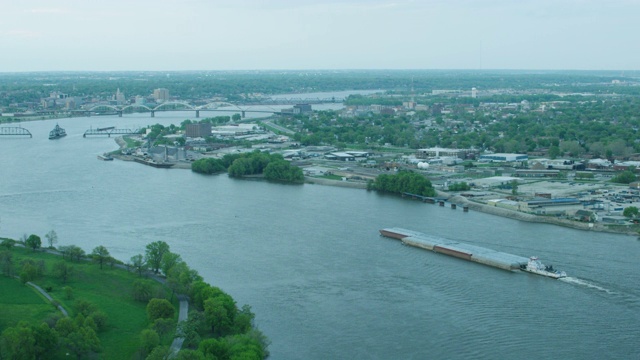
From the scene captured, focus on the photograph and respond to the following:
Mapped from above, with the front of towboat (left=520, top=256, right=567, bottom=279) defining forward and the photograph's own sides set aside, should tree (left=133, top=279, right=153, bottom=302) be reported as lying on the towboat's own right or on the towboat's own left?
on the towboat's own left

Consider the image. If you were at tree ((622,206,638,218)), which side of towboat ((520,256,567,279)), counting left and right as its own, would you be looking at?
right

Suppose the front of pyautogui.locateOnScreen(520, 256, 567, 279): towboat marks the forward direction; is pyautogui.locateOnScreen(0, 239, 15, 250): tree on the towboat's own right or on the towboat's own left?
on the towboat's own left

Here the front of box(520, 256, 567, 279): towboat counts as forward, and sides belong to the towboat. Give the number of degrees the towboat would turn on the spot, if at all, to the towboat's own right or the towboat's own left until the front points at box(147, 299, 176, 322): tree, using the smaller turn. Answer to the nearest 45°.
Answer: approximately 90° to the towboat's own left

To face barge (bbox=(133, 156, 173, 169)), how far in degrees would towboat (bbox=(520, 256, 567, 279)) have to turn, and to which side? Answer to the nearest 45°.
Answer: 0° — it already faces it

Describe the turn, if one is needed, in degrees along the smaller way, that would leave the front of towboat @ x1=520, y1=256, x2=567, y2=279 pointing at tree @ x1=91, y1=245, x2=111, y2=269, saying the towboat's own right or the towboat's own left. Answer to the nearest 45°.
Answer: approximately 45° to the towboat's own left

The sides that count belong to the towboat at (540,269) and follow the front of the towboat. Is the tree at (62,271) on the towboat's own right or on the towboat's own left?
on the towboat's own left

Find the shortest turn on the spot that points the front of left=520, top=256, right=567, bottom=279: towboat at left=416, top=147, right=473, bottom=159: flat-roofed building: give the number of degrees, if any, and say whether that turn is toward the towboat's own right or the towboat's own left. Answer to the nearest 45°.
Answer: approximately 45° to the towboat's own right

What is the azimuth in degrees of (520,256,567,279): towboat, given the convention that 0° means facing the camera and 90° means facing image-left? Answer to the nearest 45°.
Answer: approximately 135°

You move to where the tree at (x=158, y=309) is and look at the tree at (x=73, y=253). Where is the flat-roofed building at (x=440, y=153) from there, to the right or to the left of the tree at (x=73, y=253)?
right
